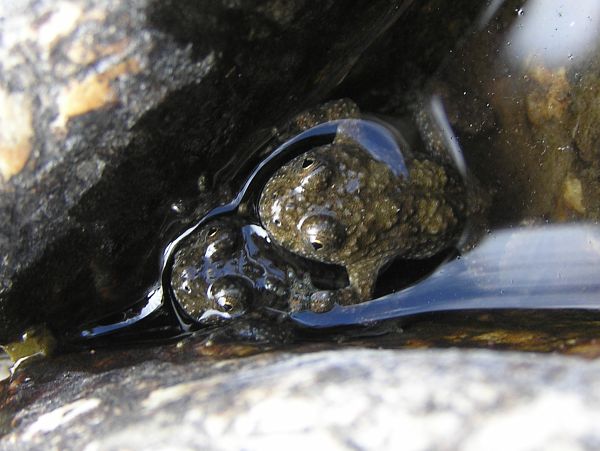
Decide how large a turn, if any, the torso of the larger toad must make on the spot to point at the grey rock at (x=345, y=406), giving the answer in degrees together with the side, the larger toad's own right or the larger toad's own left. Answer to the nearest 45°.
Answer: approximately 90° to the larger toad's own left

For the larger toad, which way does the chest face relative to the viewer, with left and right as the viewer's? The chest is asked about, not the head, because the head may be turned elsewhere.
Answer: facing to the left of the viewer

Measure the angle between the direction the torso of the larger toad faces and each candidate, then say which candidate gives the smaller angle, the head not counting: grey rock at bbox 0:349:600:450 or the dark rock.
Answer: the dark rock
